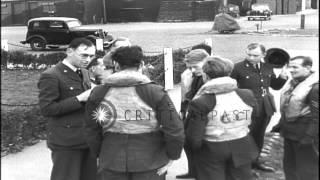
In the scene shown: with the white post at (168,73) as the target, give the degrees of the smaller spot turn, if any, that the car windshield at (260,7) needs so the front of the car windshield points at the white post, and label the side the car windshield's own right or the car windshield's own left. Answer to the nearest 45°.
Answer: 0° — it already faces it

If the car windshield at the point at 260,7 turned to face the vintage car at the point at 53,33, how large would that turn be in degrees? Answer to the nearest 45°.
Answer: approximately 45° to its right

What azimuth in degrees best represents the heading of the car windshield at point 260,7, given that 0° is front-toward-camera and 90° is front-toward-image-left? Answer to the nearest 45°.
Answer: approximately 0°
